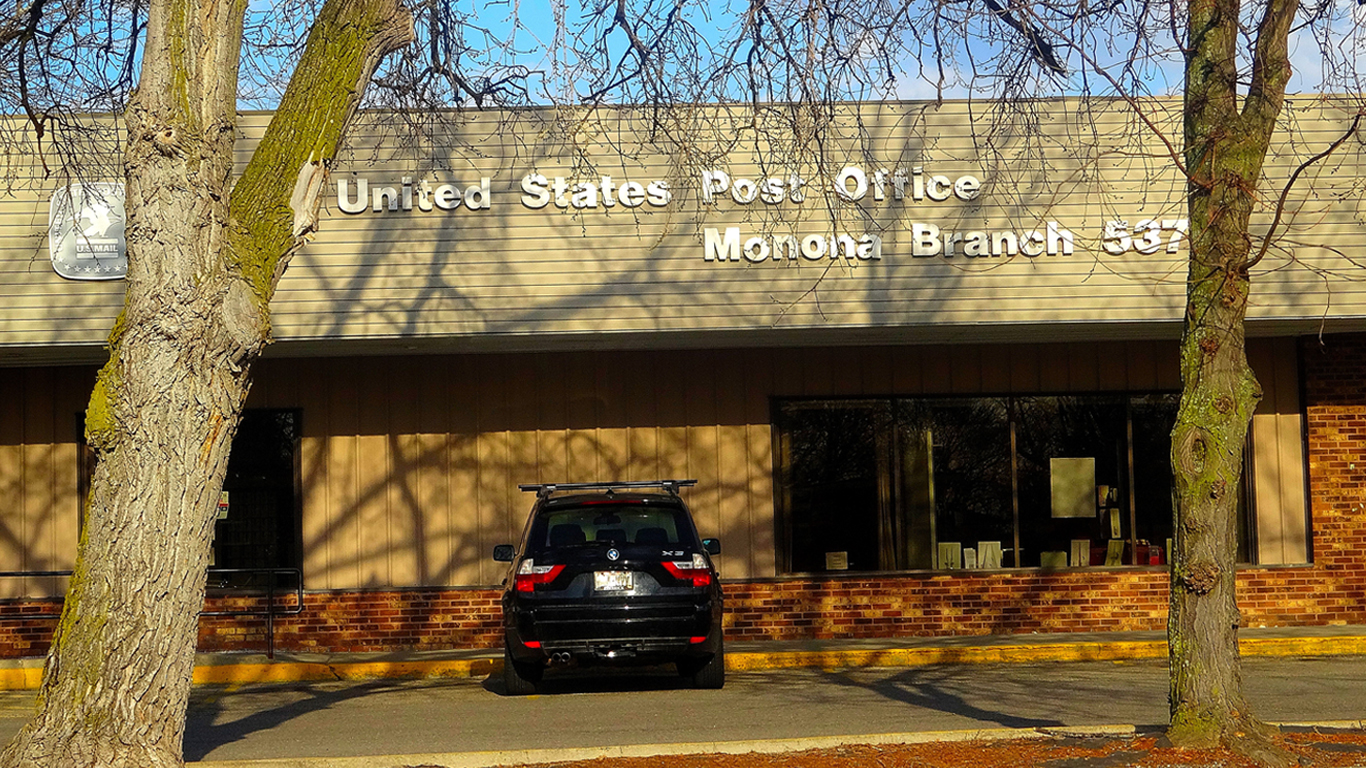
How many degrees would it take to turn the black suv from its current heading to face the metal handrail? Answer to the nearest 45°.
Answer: approximately 45° to its left

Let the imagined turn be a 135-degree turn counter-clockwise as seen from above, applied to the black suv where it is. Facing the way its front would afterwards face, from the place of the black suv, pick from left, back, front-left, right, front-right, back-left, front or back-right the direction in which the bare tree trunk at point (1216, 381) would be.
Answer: left

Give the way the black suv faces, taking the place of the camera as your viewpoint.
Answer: facing away from the viewer

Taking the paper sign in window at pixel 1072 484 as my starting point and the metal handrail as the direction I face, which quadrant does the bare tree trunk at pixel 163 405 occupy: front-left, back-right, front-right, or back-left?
front-left

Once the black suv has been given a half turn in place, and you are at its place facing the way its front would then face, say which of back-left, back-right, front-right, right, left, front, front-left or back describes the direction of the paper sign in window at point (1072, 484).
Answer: back-left

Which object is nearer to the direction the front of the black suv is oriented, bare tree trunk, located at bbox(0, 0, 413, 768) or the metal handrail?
the metal handrail
